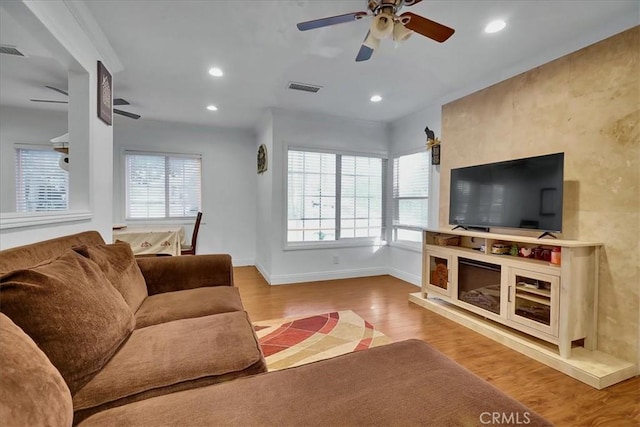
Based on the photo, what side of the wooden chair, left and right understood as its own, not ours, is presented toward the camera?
left

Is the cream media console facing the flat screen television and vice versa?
no

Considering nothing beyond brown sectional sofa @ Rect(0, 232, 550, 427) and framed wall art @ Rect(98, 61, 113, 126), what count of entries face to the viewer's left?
0

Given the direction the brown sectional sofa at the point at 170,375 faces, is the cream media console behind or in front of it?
in front

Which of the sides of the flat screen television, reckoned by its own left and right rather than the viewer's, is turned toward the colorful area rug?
front

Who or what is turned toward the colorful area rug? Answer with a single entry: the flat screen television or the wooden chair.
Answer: the flat screen television

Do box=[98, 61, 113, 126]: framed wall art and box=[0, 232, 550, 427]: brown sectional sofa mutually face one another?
no

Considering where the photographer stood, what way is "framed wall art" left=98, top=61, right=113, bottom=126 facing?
facing to the right of the viewer

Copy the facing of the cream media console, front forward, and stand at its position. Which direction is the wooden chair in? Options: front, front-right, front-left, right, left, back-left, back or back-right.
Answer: front-right

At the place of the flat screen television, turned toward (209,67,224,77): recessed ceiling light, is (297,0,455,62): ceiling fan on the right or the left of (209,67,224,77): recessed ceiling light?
left

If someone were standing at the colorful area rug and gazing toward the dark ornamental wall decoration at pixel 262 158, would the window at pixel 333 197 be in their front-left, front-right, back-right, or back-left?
front-right

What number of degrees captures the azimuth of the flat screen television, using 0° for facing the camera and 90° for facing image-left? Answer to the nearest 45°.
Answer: approximately 45°

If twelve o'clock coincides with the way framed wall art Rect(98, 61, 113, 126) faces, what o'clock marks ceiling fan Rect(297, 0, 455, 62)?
The ceiling fan is roughly at 2 o'clock from the framed wall art.

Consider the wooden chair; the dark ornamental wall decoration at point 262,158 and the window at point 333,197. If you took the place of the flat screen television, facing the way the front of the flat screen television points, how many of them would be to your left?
0

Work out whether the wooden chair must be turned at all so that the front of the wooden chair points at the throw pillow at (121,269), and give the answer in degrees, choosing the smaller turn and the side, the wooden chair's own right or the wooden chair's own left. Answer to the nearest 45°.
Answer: approximately 90° to the wooden chair's own left

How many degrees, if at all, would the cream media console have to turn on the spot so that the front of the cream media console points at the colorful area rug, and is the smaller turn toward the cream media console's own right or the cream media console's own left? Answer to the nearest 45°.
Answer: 0° — it already faces it

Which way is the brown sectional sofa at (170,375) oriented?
to the viewer's right

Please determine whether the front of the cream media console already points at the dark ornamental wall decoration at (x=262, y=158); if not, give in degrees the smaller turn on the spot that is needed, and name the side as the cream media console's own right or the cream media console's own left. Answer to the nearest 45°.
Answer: approximately 45° to the cream media console's own right

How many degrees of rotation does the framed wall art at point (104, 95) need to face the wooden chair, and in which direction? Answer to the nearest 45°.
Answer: approximately 45° to its left
